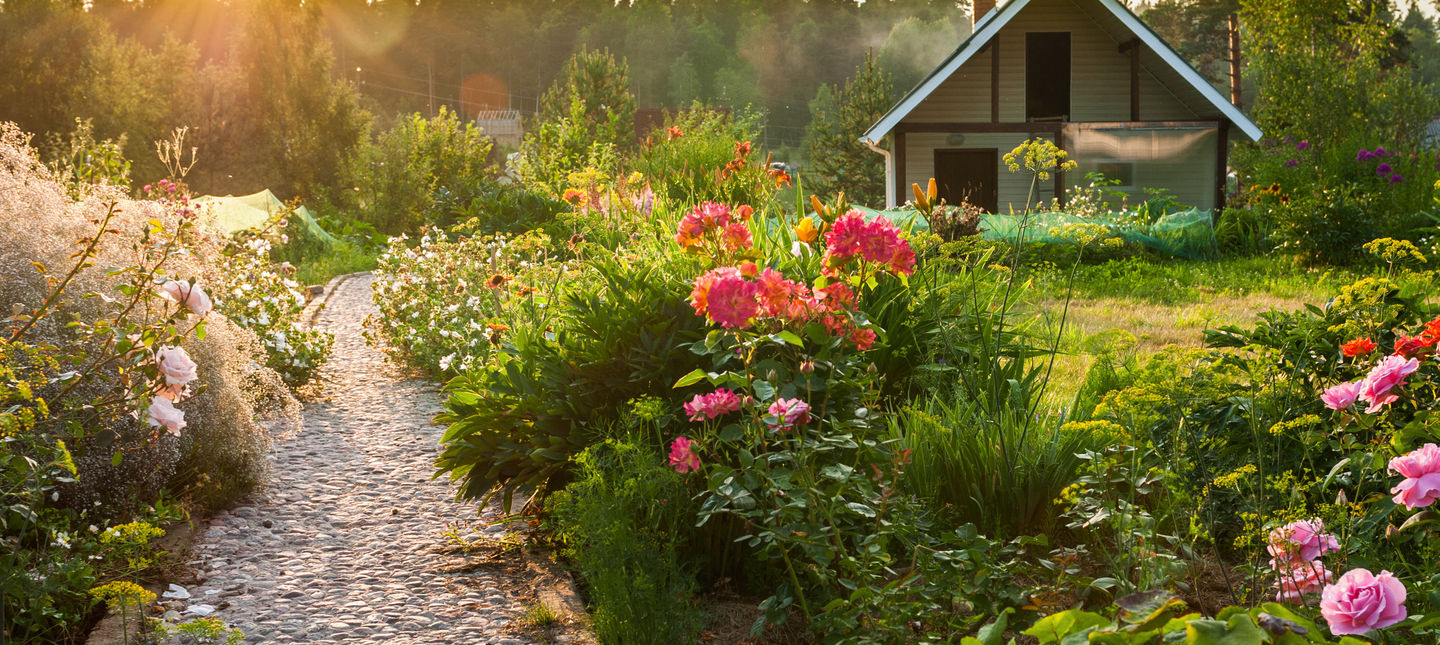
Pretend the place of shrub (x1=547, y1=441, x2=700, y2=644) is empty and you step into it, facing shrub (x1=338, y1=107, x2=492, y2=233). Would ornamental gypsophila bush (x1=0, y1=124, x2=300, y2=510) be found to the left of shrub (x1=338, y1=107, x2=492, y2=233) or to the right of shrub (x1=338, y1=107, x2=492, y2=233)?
left

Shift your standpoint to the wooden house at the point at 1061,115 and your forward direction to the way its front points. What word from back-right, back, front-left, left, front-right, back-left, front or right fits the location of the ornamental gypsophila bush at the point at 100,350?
front

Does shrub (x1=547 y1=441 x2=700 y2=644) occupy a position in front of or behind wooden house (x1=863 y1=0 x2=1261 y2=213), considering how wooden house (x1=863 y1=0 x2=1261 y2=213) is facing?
in front

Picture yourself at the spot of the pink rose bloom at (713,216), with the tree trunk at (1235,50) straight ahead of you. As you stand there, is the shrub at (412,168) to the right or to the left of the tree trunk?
left

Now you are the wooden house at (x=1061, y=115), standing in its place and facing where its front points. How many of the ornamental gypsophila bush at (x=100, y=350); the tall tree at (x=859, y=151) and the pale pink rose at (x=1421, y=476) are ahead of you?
2

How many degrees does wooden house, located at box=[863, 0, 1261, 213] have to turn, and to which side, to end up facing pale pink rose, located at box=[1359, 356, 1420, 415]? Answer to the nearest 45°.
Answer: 0° — it already faces it

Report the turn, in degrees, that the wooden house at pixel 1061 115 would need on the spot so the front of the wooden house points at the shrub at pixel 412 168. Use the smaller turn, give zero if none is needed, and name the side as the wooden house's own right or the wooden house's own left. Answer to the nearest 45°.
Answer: approximately 90° to the wooden house's own right

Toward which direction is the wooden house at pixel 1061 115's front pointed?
toward the camera

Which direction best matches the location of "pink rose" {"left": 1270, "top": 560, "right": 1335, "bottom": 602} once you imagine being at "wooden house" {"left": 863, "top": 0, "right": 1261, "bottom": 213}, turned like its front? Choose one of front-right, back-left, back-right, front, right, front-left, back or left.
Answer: front

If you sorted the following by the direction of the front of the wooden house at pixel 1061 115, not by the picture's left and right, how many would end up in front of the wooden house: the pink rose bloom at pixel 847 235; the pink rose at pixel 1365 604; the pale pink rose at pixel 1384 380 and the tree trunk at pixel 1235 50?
3

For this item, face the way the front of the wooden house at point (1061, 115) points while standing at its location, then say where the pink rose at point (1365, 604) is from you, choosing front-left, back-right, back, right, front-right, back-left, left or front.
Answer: front

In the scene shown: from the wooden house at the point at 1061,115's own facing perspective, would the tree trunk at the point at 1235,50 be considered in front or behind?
behind

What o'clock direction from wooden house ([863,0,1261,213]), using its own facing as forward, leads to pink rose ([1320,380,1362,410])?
The pink rose is roughly at 12 o'clock from the wooden house.

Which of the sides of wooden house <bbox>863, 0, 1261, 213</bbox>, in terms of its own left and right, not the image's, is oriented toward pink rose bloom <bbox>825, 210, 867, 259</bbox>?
front

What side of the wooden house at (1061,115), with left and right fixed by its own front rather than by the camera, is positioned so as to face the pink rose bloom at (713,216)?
front

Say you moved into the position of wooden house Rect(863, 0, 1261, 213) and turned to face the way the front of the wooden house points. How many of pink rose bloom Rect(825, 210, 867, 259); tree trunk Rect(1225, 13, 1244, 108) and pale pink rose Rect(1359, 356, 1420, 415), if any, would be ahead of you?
2
